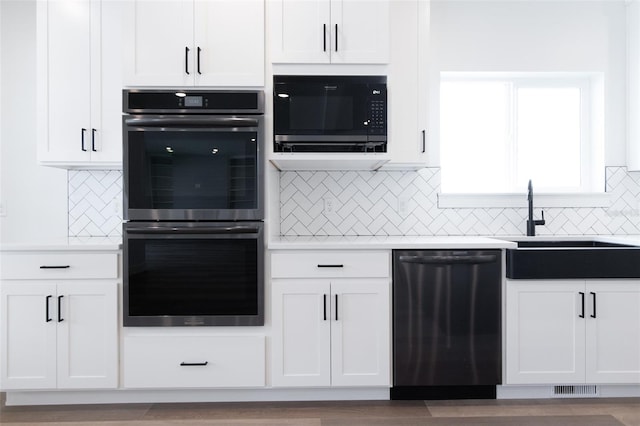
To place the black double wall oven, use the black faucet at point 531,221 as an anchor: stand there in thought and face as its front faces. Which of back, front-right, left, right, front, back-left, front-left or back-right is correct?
front-right

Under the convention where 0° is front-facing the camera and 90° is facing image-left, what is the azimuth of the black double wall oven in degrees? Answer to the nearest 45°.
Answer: approximately 0°

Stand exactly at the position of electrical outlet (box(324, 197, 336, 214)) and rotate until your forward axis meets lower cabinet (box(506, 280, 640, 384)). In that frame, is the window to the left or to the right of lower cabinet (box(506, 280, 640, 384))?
left

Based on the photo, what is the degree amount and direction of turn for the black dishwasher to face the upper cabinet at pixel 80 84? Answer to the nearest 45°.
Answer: approximately 90° to its right

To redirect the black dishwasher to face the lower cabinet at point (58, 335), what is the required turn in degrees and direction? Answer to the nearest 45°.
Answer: approximately 90° to its right

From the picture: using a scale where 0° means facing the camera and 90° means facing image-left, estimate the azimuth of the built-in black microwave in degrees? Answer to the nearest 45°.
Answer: approximately 0°
